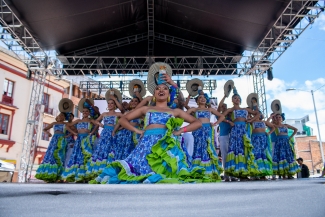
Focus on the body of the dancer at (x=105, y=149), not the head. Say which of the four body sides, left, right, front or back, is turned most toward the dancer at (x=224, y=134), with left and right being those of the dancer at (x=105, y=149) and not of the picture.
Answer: left

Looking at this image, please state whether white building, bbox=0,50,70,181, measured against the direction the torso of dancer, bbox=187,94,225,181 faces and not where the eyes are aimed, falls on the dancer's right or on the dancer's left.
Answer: on the dancer's right

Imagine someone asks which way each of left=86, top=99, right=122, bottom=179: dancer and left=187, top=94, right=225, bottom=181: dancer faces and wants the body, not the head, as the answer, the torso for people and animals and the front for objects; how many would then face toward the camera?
2

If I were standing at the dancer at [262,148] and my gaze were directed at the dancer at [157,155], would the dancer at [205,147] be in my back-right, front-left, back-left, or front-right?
front-right

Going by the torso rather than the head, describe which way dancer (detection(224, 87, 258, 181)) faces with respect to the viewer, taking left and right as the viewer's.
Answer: facing the viewer

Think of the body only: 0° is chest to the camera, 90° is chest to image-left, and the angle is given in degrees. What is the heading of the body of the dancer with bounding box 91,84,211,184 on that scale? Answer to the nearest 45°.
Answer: approximately 0°

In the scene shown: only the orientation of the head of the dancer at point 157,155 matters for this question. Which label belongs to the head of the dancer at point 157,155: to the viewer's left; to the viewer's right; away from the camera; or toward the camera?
toward the camera

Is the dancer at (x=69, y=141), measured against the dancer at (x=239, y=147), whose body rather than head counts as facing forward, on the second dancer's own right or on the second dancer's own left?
on the second dancer's own right

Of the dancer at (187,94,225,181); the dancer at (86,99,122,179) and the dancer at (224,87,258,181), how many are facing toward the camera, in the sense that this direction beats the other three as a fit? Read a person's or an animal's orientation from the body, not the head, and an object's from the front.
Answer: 3

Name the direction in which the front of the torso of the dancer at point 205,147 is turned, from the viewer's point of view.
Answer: toward the camera

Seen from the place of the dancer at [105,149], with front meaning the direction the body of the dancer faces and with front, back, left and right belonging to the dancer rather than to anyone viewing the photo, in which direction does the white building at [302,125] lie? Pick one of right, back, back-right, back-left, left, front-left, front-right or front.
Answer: back-left

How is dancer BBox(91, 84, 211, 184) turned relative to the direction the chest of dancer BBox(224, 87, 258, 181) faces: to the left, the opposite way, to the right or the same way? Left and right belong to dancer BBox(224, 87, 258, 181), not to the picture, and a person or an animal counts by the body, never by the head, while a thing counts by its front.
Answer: the same way

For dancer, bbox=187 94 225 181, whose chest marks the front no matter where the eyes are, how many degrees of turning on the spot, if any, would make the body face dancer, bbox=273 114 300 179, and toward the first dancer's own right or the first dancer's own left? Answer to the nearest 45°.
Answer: approximately 135° to the first dancer's own left

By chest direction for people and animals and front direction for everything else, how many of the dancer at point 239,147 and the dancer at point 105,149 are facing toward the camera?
2

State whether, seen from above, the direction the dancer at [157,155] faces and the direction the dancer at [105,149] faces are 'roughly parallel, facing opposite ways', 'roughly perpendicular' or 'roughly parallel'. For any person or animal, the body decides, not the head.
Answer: roughly parallel

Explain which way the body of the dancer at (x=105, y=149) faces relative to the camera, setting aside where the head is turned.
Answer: toward the camera
